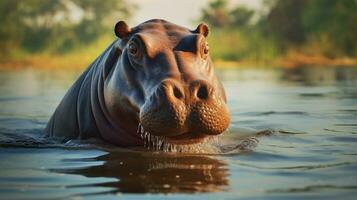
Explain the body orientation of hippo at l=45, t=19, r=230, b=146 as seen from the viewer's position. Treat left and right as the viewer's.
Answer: facing the viewer and to the right of the viewer

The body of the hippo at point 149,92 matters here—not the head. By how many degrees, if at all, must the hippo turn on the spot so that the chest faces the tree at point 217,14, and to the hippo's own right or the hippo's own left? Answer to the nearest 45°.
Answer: approximately 135° to the hippo's own left
